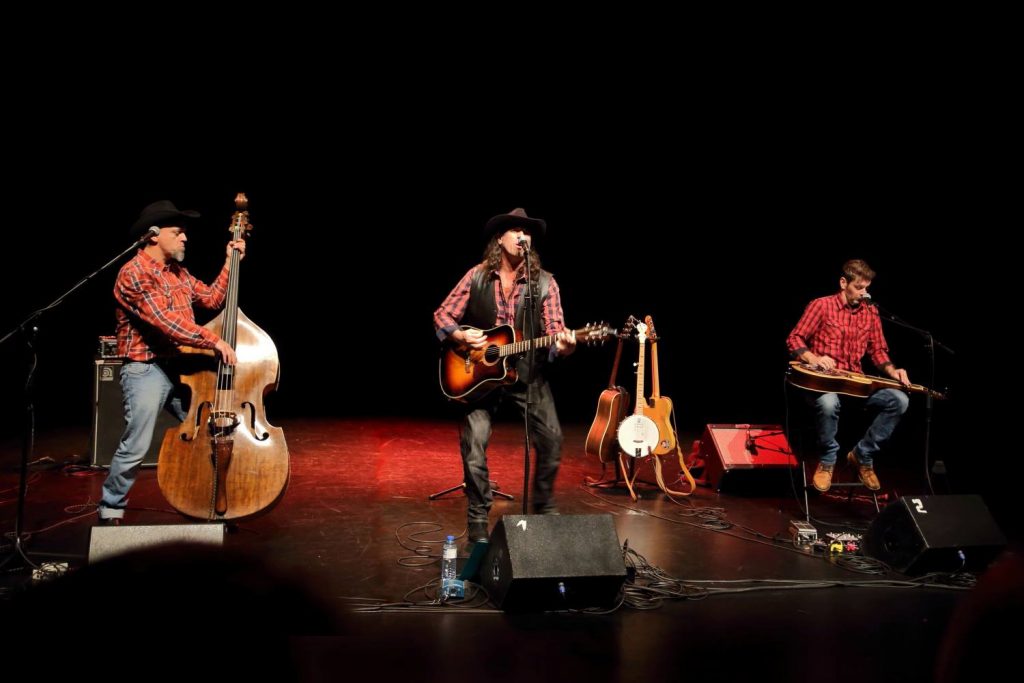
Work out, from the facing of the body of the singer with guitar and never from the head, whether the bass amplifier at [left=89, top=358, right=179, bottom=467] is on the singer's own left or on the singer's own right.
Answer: on the singer's own right

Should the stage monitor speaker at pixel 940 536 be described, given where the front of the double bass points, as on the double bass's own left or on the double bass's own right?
on the double bass's own left

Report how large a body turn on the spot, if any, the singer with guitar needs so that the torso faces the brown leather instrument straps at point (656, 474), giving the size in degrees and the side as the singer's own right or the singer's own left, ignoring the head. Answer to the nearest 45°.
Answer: approximately 135° to the singer's own left

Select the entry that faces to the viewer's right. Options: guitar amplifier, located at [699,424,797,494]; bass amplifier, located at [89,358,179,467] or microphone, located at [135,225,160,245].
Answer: the microphone

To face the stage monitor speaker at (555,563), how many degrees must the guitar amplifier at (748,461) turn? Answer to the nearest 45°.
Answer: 0° — it already faces it

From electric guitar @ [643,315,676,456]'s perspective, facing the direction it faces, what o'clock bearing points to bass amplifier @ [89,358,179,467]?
The bass amplifier is roughly at 3 o'clock from the electric guitar.
